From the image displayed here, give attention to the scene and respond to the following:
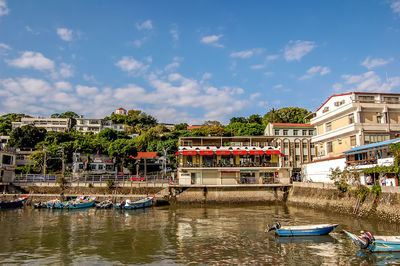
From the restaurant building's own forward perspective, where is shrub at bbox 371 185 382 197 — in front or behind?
in front

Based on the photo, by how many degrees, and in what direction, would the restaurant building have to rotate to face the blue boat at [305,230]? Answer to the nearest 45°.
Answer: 0° — it already faces it

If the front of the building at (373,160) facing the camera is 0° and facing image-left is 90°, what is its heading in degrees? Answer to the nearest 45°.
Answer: approximately 45°

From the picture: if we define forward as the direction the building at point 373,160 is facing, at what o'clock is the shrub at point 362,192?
The shrub is roughly at 11 o'clock from the building.

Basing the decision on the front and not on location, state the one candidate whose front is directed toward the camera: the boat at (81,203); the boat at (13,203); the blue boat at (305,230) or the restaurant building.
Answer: the restaurant building

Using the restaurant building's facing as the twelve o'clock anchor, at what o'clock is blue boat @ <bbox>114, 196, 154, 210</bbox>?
The blue boat is roughly at 2 o'clock from the restaurant building.

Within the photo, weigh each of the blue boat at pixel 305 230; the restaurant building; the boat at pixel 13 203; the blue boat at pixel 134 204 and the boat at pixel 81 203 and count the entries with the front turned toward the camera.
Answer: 1

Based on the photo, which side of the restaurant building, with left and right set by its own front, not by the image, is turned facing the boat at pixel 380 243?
front

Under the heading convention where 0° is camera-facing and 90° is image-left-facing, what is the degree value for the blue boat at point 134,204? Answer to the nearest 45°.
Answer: approximately 270°

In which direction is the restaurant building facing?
toward the camera

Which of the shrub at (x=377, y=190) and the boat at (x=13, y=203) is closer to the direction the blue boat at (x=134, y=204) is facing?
the shrub

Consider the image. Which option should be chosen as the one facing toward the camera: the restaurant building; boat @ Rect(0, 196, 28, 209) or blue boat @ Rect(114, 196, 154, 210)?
the restaurant building

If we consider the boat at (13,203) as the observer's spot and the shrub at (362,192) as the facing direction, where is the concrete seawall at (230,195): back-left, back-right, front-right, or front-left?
front-left
